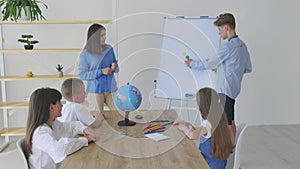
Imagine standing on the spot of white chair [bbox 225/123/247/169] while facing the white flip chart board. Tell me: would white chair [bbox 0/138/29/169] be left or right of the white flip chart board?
left

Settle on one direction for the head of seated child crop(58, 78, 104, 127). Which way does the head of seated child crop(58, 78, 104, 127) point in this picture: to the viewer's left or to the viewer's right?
to the viewer's right

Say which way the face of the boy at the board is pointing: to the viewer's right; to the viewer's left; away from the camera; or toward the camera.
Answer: to the viewer's left

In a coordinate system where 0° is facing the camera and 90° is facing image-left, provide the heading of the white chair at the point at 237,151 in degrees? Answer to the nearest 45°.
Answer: approximately 90°

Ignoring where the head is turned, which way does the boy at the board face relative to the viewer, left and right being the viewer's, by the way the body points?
facing away from the viewer and to the left of the viewer

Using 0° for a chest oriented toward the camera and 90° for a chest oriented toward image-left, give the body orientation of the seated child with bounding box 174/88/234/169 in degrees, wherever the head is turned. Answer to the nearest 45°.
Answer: approximately 135°

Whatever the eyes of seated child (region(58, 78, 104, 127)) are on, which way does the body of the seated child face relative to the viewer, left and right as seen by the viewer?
facing away from the viewer and to the right of the viewer
